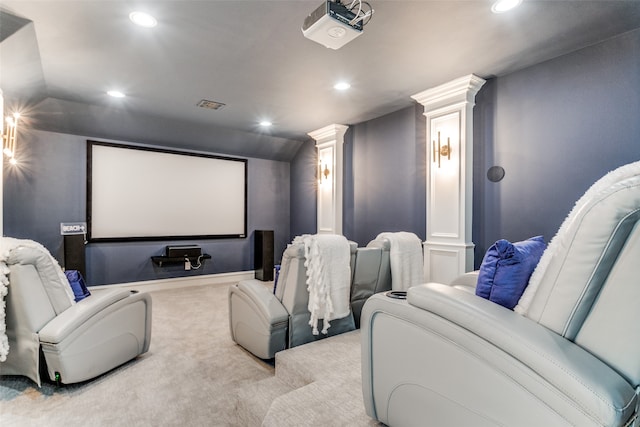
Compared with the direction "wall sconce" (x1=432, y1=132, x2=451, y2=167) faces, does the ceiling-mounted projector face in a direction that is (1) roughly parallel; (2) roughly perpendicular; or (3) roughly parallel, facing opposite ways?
roughly perpendicular

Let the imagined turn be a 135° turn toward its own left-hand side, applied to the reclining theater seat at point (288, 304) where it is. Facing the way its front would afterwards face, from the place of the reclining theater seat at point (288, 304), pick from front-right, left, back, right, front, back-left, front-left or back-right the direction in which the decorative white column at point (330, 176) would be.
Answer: back

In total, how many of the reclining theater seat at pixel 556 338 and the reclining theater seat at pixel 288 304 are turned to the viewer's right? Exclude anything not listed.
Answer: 0

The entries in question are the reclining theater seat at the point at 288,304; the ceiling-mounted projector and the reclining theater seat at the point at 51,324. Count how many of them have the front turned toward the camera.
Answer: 0

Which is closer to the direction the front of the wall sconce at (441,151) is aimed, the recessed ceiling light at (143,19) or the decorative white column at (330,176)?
the recessed ceiling light

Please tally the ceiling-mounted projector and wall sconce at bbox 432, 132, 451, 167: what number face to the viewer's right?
0

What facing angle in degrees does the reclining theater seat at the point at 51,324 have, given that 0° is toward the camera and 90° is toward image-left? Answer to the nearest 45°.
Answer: approximately 225°

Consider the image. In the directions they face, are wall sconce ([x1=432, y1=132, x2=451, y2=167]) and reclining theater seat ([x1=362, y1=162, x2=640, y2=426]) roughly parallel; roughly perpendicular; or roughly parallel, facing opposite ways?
roughly perpendicular

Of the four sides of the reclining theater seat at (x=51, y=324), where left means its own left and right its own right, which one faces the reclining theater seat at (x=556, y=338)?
right

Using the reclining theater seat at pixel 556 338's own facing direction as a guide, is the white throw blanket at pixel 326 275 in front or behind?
in front

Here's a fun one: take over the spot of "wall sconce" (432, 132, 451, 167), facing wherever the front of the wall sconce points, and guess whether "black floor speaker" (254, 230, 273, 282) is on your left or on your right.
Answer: on your right

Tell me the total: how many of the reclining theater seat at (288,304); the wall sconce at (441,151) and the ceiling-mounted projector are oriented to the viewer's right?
0

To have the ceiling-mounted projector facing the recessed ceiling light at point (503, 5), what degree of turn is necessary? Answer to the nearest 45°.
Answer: approximately 135° to its right

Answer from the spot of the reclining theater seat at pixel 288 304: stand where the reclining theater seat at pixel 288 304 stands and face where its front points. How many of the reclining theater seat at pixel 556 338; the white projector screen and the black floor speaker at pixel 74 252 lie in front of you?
2

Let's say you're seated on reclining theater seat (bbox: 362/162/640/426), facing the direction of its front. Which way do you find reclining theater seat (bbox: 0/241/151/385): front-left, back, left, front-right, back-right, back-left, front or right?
front-left

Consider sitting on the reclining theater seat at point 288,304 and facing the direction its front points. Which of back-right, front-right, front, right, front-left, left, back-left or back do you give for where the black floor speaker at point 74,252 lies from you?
front

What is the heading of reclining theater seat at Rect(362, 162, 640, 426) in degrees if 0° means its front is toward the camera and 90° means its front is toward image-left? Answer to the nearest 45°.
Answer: approximately 135°

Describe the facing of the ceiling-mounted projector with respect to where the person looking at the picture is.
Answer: facing away from the viewer and to the left of the viewer

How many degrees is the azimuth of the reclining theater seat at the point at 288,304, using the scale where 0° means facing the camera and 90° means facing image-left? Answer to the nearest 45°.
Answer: approximately 135°
